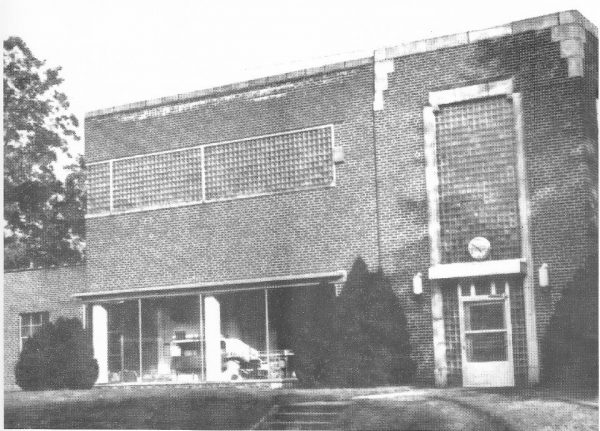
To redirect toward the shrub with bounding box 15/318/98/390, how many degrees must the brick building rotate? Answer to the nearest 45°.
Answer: approximately 45° to its right

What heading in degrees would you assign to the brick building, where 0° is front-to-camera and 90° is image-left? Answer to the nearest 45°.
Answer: approximately 45°
